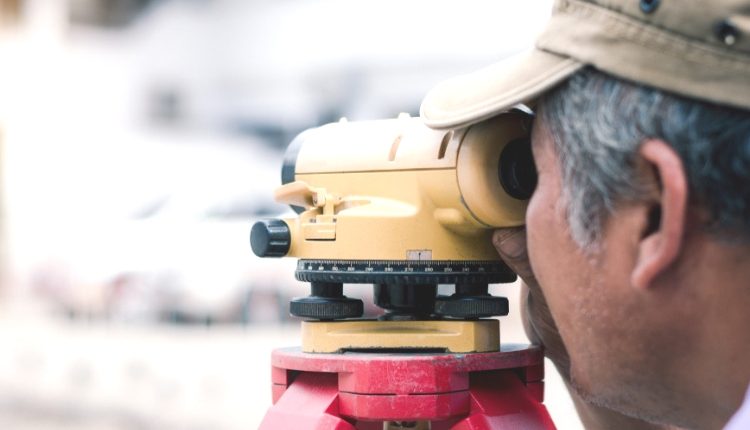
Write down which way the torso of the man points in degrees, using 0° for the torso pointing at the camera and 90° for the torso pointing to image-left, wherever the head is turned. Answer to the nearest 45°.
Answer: approximately 135°

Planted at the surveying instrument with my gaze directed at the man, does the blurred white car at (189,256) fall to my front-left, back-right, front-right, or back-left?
back-left
